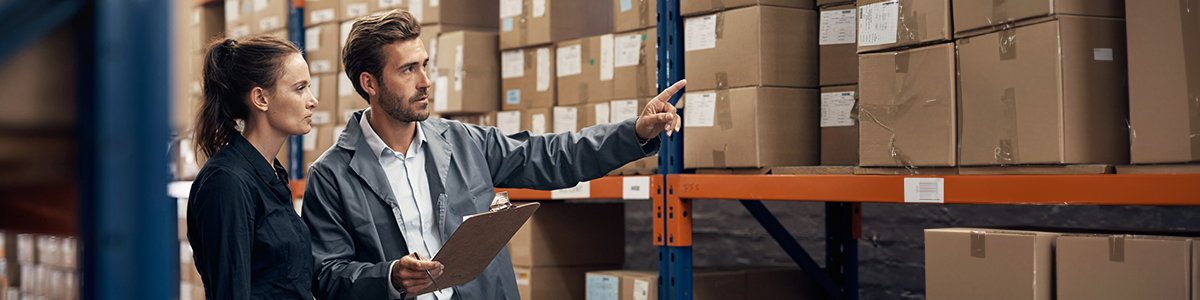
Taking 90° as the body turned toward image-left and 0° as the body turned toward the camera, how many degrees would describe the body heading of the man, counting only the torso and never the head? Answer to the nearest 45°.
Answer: approximately 315°

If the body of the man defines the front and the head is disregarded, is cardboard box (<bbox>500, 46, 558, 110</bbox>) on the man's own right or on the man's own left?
on the man's own left

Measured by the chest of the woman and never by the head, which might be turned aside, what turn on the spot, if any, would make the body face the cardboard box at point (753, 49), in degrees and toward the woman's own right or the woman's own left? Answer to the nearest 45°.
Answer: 0° — they already face it

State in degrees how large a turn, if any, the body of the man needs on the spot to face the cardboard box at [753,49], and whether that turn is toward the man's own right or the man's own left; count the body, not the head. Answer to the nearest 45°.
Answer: approximately 45° to the man's own left

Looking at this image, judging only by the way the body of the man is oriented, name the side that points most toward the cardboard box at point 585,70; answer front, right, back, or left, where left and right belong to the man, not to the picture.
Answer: left

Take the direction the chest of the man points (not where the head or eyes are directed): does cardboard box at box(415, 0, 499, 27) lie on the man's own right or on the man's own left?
on the man's own left

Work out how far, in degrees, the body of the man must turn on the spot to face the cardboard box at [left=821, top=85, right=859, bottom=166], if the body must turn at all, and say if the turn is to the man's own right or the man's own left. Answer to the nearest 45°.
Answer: approximately 45° to the man's own left

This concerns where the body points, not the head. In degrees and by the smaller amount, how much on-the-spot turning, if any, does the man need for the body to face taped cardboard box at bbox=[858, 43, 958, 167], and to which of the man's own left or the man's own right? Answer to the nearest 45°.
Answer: approximately 45° to the man's own left

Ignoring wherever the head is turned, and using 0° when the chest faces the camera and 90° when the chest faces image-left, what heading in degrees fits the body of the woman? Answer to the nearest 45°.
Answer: approximately 270°

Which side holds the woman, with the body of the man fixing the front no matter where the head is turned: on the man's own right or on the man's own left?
on the man's own right

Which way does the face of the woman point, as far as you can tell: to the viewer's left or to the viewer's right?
to the viewer's right
